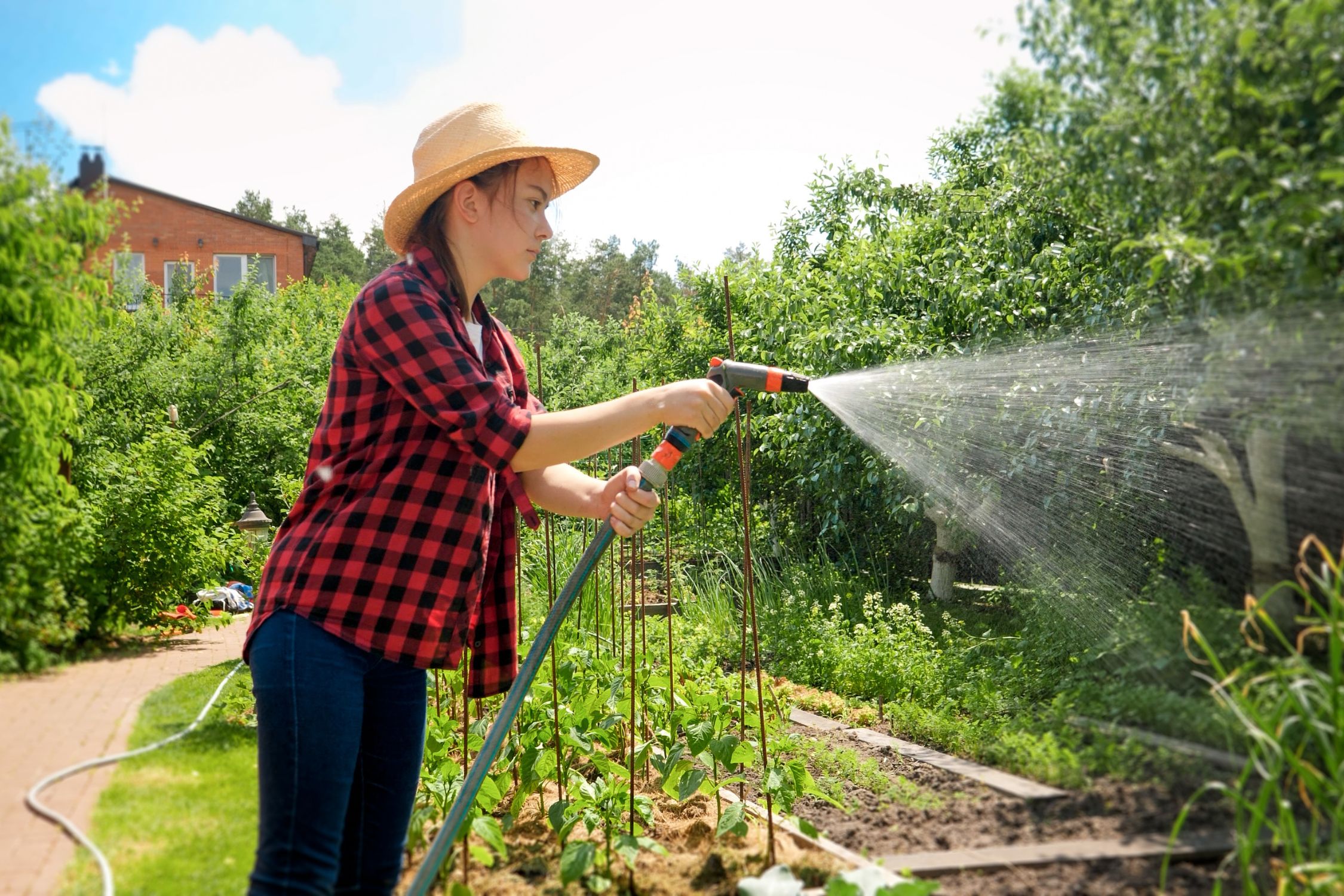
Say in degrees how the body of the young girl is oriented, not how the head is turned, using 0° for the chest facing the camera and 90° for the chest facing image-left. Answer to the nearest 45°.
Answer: approximately 270°

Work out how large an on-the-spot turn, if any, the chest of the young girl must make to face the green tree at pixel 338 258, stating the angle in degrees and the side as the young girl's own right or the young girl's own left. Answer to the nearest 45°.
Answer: approximately 90° to the young girl's own left

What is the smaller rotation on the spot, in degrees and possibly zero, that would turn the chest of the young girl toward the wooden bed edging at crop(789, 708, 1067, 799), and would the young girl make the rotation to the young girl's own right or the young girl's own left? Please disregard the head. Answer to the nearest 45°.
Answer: approximately 45° to the young girl's own left

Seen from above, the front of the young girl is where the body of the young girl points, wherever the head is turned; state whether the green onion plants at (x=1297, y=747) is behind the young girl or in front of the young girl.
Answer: in front

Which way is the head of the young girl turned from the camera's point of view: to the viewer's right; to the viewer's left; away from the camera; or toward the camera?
to the viewer's right

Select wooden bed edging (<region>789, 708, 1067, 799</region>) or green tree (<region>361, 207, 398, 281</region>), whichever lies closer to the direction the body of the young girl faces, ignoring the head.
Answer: the wooden bed edging

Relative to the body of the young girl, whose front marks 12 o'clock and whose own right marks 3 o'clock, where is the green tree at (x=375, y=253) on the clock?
The green tree is roughly at 9 o'clock from the young girl.

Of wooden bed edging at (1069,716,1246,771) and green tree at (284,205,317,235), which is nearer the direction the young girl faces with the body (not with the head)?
the wooden bed edging

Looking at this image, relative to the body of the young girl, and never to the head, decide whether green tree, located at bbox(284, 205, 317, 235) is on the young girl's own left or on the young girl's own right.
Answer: on the young girl's own left
